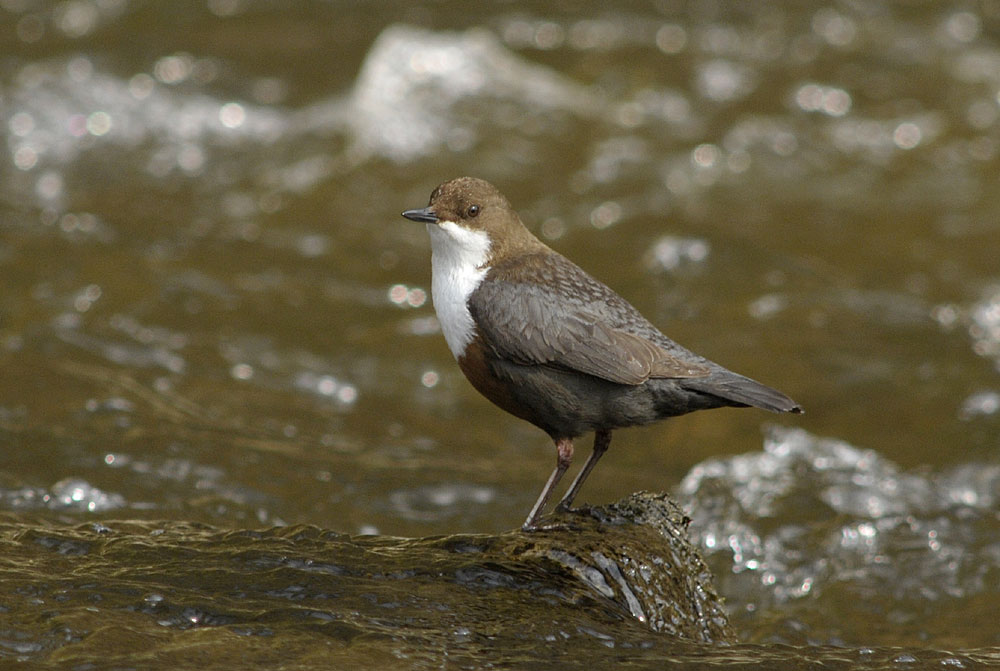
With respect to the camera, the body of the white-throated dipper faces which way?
to the viewer's left
